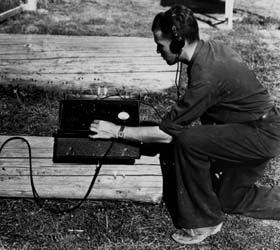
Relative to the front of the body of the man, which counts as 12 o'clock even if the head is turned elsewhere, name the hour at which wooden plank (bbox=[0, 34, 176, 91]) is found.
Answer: The wooden plank is roughly at 2 o'clock from the man.

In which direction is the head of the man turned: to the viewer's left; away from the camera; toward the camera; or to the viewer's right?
to the viewer's left

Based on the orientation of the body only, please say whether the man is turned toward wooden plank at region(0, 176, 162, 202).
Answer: yes

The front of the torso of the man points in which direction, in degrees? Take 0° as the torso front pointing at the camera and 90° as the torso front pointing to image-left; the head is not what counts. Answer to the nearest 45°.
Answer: approximately 90°

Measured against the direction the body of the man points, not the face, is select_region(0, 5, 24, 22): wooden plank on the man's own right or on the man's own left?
on the man's own right

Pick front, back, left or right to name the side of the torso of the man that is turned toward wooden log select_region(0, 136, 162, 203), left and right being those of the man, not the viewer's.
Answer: front
